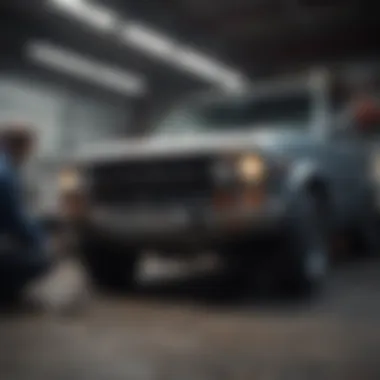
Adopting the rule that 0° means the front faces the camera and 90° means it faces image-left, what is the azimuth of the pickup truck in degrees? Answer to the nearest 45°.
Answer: approximately 45°

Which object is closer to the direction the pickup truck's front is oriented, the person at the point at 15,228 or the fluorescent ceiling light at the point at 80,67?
the person

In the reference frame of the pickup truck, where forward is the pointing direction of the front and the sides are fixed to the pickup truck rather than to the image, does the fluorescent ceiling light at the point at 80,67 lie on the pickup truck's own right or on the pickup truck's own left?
on the pickup truck's own right
